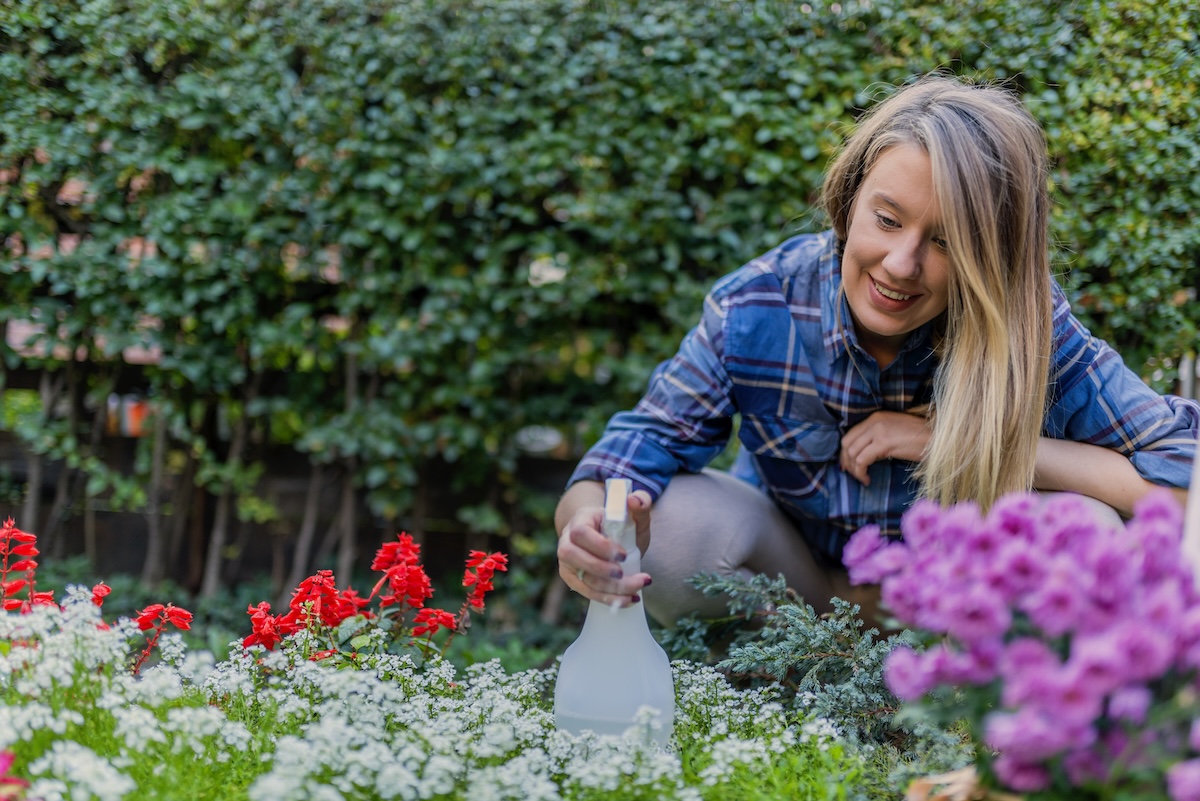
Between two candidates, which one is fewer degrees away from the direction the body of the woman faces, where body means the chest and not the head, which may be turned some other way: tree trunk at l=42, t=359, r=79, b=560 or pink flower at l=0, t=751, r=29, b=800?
the pink flower

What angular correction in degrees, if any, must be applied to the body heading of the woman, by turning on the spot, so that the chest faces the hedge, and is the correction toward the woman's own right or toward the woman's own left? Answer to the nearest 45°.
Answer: approximately 135° to the woman's own right

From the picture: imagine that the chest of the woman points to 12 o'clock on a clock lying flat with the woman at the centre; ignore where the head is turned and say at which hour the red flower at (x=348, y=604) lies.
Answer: The red flower is roughly at 2 o'clock from the woman.

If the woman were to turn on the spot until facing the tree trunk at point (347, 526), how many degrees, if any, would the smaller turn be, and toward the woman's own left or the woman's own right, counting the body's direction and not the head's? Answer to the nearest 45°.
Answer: approximately 135° to the woman's own right

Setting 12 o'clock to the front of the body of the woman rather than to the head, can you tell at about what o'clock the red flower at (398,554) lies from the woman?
The red flower is roughly at 2 o'clock from the woman.

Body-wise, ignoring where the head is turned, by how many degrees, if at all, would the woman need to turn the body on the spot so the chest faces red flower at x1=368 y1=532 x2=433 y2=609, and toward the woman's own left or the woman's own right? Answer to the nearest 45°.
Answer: approximately 45° to the woman's own right

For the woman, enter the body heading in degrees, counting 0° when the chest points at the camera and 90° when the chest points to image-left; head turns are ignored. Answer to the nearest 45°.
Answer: approximately 0°

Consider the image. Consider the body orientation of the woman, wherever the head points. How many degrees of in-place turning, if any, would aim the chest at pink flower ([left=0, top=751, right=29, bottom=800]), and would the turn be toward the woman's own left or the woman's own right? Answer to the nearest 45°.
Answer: approximately 45° to the woman's own right

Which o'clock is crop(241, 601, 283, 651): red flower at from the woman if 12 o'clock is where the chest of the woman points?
The red flower is roughly at 2 o'clock from the woman.
